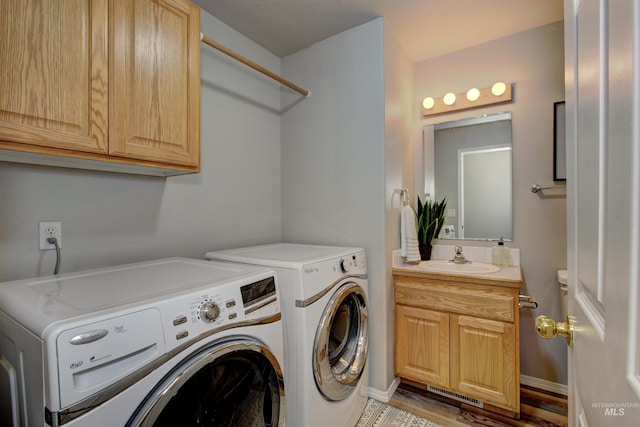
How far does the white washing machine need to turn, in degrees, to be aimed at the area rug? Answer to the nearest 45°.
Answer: approximately 45° to its left

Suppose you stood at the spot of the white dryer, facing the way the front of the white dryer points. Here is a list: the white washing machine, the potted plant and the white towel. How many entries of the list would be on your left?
2

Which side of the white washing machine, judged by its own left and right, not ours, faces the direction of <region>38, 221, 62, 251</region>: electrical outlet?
back

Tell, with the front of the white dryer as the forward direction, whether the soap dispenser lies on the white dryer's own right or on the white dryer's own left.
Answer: on the white dryer's own left

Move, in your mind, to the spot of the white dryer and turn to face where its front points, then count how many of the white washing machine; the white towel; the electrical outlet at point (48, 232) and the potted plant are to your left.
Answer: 2

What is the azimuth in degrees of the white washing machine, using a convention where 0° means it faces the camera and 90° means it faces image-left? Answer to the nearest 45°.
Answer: approximately 315°

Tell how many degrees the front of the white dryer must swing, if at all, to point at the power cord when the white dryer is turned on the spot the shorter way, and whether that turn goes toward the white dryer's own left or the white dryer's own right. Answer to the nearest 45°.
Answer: approximately 135° to the white dryer's own right

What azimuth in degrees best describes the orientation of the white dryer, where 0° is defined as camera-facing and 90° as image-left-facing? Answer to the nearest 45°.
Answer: approximately 315°
